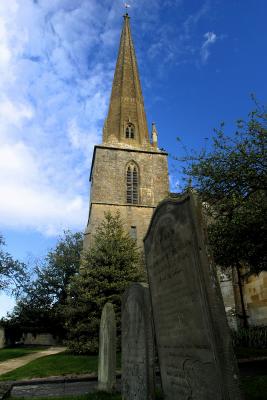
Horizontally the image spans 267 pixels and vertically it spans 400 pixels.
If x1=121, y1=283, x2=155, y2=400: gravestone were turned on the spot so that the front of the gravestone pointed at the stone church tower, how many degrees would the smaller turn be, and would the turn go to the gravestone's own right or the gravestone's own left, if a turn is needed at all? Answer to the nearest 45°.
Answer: approximately 135° to the gravestone's own right

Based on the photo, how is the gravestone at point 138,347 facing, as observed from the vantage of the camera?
facing the viewer and to the left of the viewer

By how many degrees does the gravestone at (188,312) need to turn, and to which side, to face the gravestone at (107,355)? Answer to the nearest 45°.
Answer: approximately 90° to its right

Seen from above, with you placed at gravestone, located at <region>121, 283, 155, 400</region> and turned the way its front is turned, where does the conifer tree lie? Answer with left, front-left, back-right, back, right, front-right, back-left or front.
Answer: back-right

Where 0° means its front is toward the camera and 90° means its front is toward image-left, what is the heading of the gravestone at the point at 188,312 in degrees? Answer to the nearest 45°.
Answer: approximately 45°

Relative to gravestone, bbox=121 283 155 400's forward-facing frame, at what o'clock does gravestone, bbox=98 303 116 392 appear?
gravestone, bbox=98 303 116 392 is roughly at 4 o'clock from gravestone, bbox=121 283 155 400.

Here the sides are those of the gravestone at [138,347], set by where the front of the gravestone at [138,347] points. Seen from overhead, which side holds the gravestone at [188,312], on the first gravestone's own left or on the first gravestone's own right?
on the first gravestone's own left

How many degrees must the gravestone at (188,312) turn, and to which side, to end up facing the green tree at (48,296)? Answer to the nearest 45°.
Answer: approximately 90° to its right

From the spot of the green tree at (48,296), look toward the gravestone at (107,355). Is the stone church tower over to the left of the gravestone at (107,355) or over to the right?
left

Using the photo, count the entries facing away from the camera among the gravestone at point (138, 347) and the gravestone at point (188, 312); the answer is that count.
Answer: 0

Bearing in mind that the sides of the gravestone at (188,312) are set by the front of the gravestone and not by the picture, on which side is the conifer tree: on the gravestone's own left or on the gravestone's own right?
on the gravestone's own right
